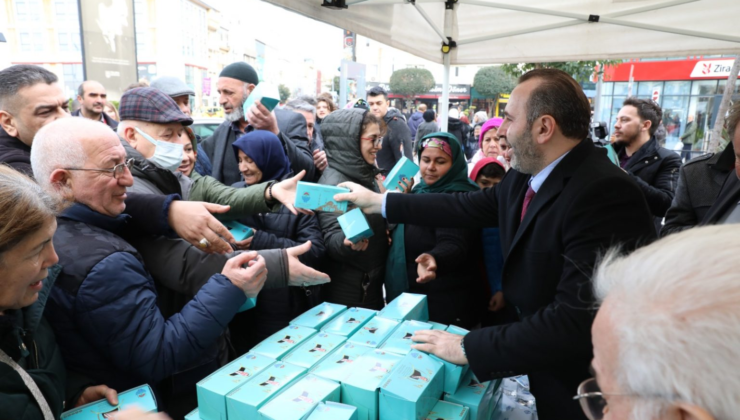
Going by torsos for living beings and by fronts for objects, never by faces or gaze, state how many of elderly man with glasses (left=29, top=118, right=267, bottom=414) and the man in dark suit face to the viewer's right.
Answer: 1

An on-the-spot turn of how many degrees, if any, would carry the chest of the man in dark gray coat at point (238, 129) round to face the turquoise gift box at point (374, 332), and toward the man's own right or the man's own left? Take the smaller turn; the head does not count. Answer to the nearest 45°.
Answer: approximately 45° to the man's own left

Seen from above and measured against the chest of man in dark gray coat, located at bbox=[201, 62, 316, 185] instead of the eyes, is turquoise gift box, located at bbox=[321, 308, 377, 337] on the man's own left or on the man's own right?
on the man's own left

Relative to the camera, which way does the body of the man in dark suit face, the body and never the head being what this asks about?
to the viewer's left

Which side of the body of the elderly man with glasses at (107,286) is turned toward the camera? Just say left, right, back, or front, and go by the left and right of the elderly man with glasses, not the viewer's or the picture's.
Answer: right

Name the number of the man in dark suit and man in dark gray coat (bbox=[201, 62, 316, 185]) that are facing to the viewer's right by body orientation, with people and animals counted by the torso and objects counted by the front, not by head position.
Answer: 0

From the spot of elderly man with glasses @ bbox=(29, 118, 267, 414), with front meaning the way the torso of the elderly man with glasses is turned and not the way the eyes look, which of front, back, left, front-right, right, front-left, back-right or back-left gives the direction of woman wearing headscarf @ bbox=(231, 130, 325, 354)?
front-left

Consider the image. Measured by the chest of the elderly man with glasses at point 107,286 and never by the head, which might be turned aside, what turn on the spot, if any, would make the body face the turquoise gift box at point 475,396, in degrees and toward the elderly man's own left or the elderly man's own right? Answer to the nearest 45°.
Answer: approximately 45° to the elderly man's own right

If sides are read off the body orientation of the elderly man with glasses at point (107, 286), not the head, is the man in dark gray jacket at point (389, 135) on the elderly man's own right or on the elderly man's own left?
on the elderly man's own left

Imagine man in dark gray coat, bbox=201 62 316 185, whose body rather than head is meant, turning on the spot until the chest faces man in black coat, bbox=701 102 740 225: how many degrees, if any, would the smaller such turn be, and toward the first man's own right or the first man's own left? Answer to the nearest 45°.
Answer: approximately 90° to the first man's own left

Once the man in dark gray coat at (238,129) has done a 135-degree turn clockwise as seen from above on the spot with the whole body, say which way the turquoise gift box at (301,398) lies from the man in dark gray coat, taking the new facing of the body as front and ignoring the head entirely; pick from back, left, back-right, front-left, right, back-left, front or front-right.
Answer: back

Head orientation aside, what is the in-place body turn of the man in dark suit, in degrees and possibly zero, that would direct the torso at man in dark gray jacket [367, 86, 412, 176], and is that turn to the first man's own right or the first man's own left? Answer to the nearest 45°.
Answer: approximately 90° to the first man's own right

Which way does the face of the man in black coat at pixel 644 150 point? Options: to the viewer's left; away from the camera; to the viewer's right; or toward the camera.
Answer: to the viewer's left

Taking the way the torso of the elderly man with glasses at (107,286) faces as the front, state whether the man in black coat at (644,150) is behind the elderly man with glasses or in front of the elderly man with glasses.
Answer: in front

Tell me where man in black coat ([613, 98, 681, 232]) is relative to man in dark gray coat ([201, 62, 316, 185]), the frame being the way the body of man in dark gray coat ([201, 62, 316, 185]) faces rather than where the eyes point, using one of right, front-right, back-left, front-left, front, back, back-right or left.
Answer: back-left

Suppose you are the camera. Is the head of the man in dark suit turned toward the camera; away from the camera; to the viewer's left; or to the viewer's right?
to the viewer's left
